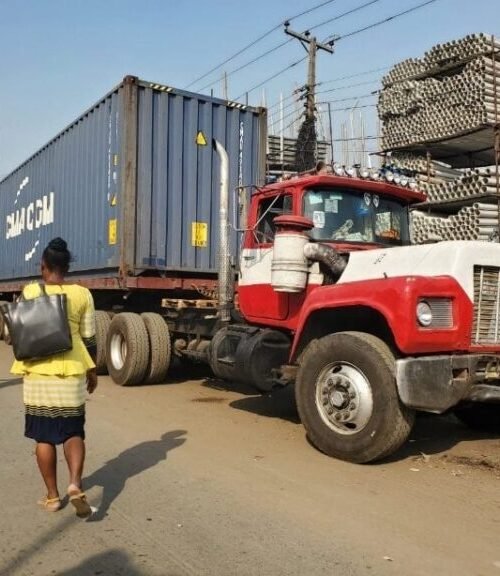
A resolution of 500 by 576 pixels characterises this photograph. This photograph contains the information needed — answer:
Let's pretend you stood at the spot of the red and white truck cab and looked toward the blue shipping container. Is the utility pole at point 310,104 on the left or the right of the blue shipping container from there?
right

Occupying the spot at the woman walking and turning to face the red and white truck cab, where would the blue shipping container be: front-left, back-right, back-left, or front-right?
front-left

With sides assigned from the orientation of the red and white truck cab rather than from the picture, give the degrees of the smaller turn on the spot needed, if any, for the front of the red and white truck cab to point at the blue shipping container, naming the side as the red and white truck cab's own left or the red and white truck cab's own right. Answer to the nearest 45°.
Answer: approximately 180°

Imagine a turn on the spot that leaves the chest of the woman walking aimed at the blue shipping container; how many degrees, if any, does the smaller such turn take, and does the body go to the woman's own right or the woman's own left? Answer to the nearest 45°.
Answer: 0° — they already face it

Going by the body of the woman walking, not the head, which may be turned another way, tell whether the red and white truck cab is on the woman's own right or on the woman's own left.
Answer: on the woman's own right

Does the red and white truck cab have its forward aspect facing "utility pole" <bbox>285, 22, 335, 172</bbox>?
no

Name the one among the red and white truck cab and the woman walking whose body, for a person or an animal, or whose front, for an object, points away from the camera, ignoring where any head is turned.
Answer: the woman walking

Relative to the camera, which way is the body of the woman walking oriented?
away from the camera

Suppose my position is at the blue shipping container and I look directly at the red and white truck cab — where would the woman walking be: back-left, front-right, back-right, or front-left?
front-right

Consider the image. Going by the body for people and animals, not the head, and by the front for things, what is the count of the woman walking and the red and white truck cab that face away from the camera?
1

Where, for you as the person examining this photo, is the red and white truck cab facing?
facing the viewer and to the right of the viewer

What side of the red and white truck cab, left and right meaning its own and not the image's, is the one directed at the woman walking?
right

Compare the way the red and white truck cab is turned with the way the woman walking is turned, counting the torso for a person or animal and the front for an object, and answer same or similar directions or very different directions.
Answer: very different directions

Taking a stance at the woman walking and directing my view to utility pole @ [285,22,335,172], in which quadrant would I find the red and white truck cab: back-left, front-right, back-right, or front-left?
front-right
